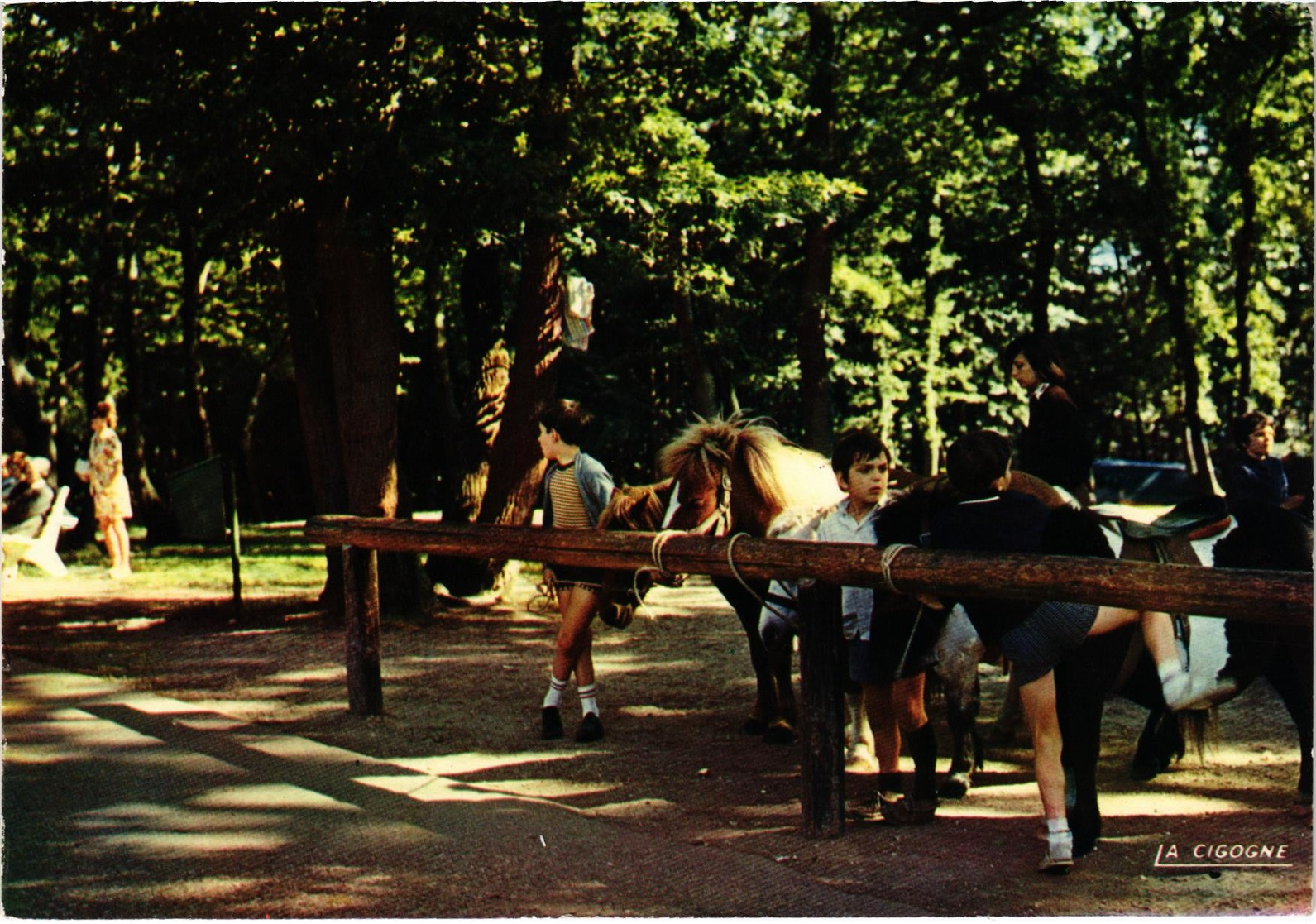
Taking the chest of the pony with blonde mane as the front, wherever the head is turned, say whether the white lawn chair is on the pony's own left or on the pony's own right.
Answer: on the pony's own right

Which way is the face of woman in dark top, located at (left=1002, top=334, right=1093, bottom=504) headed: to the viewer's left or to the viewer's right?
to the viewer's left

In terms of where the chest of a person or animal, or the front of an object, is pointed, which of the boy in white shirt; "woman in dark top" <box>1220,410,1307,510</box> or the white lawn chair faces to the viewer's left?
the white lawn chair

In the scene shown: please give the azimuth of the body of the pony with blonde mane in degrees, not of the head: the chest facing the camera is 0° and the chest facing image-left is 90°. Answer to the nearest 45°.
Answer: approximately 45°

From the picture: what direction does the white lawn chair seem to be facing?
to the viewer's left

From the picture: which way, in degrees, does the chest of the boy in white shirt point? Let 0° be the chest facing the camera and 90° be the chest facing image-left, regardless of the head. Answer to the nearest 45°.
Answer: approximately 315°

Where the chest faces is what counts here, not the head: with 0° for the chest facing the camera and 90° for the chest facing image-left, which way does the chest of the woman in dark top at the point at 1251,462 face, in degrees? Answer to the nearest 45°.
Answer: approximately 315°
